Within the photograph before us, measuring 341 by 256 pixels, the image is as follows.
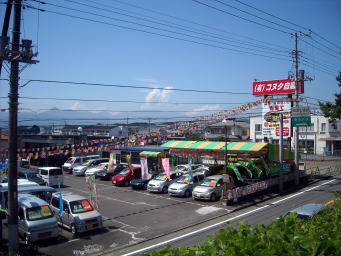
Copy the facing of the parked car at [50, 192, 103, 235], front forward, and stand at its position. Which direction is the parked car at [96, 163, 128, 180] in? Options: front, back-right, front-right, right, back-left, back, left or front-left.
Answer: back-left

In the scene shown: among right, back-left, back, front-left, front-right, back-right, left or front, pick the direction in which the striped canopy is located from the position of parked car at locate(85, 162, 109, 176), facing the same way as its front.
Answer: left

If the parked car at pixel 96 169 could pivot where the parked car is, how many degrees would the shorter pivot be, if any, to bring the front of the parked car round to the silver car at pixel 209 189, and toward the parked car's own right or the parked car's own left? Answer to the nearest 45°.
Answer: approximately 90° to the parked car's own left

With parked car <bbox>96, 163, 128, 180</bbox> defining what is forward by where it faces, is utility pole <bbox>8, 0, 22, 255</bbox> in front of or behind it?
in front

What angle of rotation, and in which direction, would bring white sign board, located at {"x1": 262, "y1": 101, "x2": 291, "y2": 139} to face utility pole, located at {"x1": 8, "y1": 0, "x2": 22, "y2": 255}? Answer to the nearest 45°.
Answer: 0° — it already faces it

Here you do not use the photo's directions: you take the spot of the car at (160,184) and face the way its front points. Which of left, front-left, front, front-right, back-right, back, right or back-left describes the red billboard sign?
back

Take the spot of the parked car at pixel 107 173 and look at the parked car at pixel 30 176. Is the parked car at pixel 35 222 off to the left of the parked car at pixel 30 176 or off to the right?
left

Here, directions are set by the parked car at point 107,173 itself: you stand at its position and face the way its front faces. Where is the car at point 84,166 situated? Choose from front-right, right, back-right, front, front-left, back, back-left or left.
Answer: right

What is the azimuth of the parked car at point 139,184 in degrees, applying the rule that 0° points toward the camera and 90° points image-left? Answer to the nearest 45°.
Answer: approximately 45°

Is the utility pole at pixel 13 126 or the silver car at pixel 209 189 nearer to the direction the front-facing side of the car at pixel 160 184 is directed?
the utility pole

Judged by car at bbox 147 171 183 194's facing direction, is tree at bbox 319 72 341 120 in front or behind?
behind

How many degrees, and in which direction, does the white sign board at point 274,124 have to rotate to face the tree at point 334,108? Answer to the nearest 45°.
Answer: approximately 45° to its left

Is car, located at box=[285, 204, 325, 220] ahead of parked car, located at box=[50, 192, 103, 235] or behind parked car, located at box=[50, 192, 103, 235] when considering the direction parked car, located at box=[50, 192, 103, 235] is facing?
ahead

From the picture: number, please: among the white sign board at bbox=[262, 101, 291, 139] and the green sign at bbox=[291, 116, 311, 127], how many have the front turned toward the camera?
2
